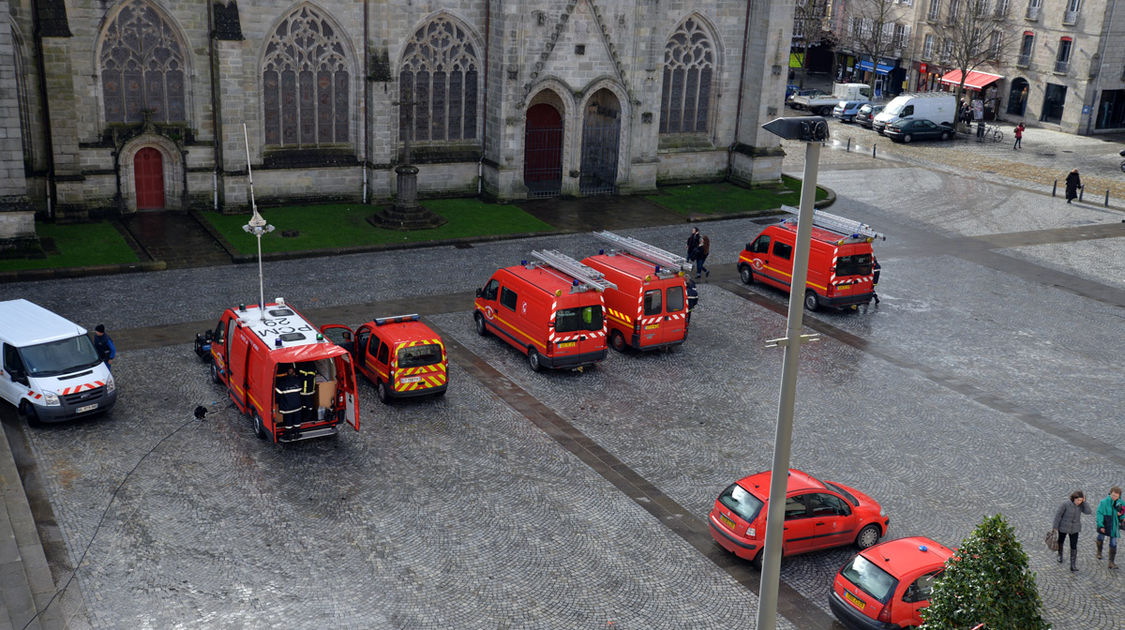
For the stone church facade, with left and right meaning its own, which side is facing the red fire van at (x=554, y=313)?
front

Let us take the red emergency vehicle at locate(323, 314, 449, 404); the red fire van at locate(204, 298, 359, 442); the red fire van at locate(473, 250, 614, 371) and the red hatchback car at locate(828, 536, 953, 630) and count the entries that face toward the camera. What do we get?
0

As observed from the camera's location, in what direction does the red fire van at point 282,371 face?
facing away from the viewer and to the left of the viewer

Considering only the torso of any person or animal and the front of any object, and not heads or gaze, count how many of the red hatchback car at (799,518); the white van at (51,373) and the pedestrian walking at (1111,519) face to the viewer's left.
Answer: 0

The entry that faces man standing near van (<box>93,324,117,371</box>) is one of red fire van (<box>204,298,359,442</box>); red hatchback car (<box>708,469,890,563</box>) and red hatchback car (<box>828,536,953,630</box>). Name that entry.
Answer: the red fire van

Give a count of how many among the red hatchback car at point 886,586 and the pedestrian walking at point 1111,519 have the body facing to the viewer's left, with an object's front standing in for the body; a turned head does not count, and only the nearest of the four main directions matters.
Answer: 0

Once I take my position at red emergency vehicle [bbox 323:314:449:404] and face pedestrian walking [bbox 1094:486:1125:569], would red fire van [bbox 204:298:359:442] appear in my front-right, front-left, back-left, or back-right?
back-right

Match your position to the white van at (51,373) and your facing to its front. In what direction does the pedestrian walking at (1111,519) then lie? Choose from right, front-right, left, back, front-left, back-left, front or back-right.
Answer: front

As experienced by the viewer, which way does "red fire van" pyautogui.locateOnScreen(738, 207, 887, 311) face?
facing away from the viewer and to the left of the viewer

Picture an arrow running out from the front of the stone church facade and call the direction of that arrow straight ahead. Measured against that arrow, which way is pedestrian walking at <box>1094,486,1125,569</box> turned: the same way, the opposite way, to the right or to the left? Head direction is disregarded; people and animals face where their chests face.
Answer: the same way

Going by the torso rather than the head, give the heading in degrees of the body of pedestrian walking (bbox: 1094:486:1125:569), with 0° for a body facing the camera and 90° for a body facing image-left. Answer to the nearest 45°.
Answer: approximately 315°

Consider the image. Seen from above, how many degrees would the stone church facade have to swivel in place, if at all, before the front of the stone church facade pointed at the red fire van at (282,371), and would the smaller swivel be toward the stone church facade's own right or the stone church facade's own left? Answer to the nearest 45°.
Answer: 0° — it already faces it
